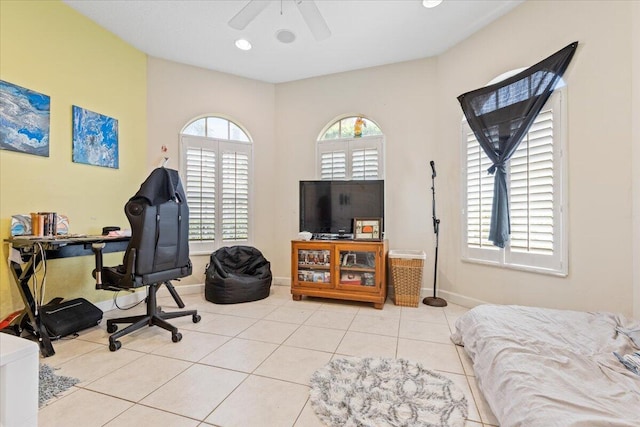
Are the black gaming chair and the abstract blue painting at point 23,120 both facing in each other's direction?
no

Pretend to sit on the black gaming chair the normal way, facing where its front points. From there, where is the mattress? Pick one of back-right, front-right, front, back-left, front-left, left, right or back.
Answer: back

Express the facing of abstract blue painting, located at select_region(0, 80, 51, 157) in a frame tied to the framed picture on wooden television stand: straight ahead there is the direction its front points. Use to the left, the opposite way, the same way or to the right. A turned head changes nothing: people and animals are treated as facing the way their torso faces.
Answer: to the left

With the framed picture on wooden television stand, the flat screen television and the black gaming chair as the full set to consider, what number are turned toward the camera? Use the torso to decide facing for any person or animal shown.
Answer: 2

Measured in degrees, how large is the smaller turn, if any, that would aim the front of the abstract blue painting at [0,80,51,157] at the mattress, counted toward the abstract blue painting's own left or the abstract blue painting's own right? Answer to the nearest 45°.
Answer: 0° — it already faces it

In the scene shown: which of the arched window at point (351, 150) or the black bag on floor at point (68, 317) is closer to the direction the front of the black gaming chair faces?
the black bag on floor

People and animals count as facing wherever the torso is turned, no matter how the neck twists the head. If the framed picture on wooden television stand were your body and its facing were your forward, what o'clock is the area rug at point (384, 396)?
The area rug is roughly at 12 o'clock from the framed picture on wooden television stand.

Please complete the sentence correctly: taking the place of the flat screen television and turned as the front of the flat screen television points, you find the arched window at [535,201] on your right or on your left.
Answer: on your left

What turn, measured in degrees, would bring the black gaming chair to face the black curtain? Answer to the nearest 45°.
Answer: approximately 180°

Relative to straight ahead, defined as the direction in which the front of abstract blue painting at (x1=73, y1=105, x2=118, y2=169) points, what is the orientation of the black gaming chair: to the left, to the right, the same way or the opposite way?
the opposite way

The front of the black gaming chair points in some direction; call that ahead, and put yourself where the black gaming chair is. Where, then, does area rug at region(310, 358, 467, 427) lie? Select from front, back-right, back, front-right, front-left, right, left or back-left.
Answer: back

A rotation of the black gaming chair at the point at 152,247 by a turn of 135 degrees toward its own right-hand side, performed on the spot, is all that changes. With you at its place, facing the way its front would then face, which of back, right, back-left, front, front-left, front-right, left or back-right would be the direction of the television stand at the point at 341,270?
front
